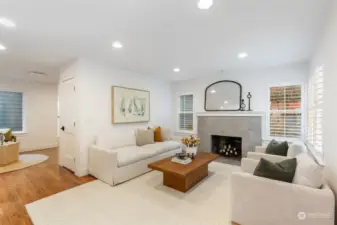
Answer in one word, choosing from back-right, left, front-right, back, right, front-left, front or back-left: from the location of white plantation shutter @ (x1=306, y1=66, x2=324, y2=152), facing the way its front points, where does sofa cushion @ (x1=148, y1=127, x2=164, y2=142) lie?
front

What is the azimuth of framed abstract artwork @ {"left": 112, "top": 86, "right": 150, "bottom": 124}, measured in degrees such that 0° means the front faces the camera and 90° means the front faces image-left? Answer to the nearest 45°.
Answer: approximately 315°

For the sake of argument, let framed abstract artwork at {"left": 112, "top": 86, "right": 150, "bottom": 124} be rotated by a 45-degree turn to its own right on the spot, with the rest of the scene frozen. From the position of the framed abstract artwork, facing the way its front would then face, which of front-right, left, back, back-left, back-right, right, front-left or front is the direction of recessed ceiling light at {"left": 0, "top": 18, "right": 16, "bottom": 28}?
front-right

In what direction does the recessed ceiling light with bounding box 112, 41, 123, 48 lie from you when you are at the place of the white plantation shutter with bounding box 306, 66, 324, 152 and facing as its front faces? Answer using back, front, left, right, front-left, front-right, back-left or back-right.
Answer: front-left

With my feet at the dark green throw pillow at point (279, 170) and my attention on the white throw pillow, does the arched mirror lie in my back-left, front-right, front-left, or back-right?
back-left

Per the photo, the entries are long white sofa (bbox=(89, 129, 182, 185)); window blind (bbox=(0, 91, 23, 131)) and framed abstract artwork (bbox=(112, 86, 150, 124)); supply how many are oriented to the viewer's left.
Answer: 0

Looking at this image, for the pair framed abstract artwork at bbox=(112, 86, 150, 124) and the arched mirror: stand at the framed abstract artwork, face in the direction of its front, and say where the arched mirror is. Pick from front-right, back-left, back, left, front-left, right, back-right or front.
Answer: front-left

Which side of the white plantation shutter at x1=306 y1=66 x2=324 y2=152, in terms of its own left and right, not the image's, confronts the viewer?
left

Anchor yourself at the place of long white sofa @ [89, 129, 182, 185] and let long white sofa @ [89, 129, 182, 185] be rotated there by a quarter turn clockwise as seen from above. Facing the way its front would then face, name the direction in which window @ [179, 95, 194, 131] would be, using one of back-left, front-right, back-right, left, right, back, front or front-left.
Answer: back

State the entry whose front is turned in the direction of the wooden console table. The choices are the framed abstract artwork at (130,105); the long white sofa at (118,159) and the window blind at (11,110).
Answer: the window blind

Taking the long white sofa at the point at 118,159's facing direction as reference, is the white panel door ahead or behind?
behind

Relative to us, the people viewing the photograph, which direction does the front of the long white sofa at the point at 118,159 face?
facing the viewer and to the right of the viewer

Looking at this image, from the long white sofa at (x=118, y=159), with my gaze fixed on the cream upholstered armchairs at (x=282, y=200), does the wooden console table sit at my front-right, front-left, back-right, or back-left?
back-right

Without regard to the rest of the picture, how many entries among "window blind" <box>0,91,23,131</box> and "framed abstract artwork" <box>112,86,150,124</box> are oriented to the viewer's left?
0

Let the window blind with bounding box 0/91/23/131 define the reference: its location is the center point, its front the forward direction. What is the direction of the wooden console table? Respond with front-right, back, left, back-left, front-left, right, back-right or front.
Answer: front
